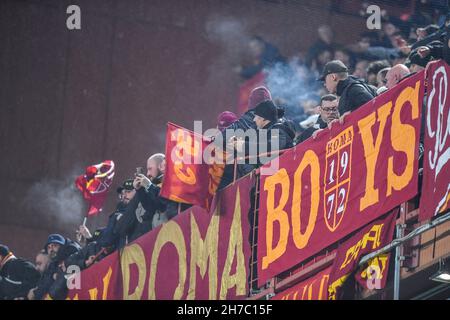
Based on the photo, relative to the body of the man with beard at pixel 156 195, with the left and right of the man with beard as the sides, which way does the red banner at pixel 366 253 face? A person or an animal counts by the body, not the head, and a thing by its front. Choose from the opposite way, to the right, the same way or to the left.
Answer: to the left

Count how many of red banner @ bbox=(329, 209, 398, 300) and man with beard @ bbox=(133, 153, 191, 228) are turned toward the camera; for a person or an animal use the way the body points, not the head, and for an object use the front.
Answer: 1

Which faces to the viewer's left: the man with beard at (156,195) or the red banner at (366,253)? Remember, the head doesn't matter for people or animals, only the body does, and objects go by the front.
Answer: the man with beard

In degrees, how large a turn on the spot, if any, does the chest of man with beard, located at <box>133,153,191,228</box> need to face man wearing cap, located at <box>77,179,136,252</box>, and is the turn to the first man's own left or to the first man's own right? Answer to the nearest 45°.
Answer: approximately 45° to the first man's own right

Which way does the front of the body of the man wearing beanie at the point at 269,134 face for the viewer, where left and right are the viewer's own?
facing to the left of the viewer

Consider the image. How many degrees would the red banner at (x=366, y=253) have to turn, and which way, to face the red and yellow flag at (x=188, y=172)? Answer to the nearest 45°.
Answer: approximately 135° to its right

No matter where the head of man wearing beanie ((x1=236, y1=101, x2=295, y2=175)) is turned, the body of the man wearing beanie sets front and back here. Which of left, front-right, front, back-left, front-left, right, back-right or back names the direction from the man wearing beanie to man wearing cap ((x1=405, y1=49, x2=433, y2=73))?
back-left

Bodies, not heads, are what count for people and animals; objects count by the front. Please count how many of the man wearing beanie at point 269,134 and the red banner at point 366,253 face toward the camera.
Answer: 1

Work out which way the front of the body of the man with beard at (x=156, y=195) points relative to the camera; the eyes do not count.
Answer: to the viewer's left
